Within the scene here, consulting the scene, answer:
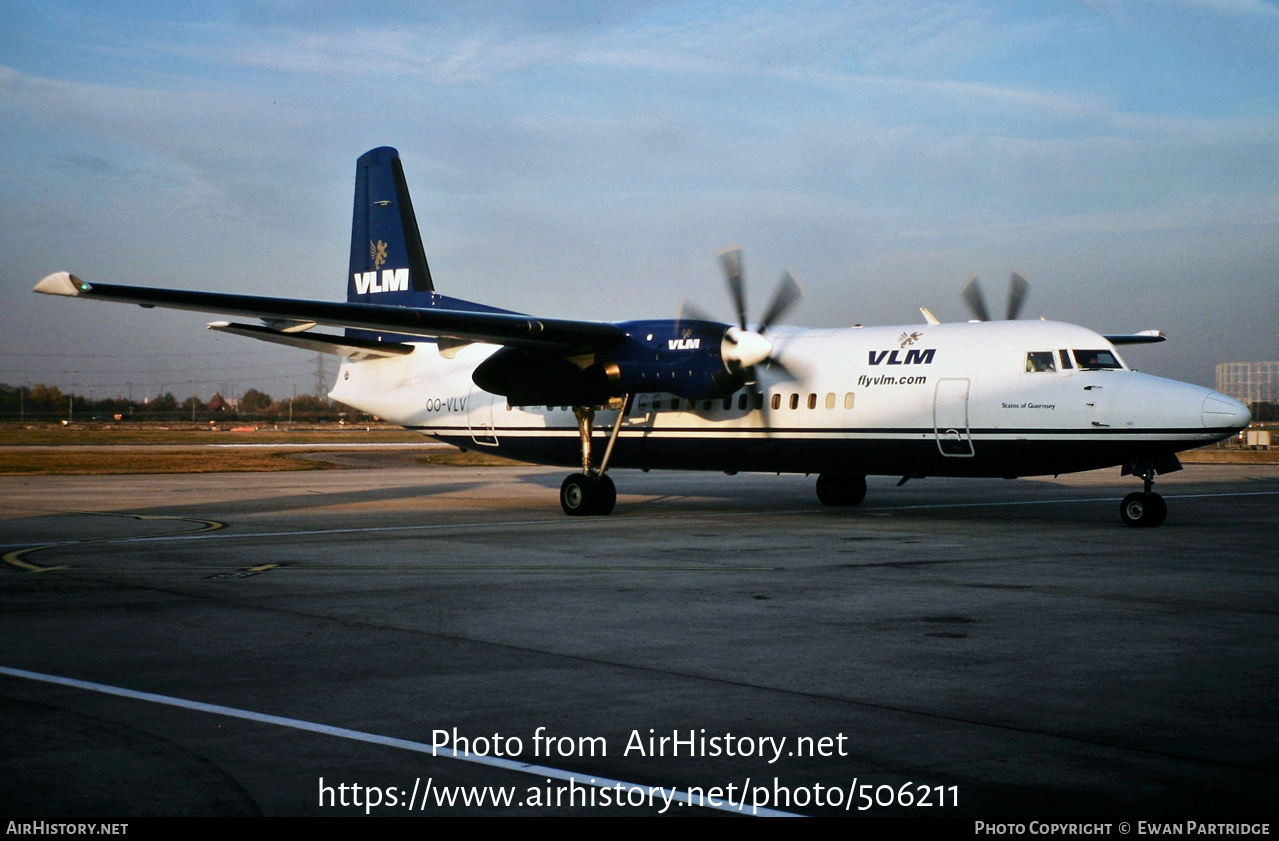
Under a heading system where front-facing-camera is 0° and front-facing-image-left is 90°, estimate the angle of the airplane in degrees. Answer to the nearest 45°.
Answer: approximately 315°
